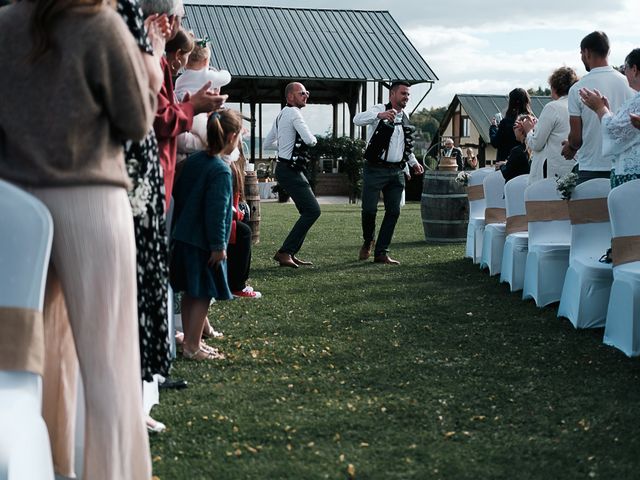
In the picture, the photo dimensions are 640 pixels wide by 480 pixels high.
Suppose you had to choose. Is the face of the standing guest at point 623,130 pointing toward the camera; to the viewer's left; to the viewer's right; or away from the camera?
to the viewer's left

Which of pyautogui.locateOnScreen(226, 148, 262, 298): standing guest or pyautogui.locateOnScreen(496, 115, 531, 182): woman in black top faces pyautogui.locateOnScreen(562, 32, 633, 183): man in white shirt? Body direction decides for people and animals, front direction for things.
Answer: the standing guest

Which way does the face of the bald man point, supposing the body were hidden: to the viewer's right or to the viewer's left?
to the viewer's right

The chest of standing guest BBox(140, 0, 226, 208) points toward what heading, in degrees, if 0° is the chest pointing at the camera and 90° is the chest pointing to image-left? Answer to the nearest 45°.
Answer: approximately 270°

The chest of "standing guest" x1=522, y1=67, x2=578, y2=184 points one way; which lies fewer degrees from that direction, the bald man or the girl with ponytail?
the bald man

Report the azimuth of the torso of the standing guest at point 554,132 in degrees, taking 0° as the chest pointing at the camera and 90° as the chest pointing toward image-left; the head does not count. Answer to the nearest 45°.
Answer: approximately 135°

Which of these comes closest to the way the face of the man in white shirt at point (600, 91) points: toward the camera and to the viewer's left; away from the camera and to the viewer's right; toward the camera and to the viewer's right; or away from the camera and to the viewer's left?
away from the camera and to the viewer's left

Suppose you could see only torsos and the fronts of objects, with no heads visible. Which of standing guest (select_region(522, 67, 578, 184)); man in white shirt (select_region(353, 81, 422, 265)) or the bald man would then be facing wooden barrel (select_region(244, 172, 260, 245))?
the standing guest

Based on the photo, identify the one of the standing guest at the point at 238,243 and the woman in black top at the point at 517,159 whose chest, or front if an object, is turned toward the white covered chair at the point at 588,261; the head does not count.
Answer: the standing guest

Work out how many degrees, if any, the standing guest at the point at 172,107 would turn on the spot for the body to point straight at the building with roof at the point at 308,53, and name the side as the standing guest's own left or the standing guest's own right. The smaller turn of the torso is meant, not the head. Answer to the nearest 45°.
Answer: approximately 90° to the standing guest's own left

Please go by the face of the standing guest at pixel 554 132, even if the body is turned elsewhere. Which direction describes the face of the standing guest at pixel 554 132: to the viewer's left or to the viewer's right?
to the viewer's left

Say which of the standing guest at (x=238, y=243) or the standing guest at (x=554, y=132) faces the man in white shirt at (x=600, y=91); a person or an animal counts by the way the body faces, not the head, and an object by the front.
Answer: the standing guest at (x=238, y=243)

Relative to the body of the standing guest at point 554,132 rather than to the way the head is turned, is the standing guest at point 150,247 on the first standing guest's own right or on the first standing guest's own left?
on the first standing guest's own left

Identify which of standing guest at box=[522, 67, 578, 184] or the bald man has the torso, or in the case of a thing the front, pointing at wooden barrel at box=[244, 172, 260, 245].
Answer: the standing guest
